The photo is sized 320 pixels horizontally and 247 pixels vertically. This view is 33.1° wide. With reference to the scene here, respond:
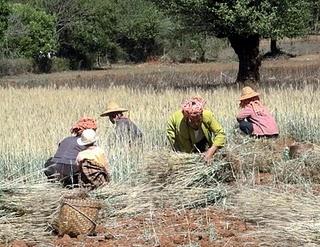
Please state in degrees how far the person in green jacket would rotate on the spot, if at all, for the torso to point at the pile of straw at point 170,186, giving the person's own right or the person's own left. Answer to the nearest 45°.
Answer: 0° — they already face it

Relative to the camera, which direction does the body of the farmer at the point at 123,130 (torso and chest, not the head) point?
to the viewer's left

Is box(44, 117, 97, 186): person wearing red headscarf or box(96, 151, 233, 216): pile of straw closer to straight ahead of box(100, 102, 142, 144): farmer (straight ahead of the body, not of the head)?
the person wearing red headscarf

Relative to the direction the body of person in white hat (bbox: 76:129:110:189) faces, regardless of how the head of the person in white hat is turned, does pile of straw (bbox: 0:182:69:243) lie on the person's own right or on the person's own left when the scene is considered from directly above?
on the person's own left

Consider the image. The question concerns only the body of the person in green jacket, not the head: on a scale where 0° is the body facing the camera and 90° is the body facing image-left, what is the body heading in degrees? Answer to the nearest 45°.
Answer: approximately 0°

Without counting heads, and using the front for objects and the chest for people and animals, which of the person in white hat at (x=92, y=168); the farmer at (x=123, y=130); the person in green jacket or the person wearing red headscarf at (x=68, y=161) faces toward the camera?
the person in green jacket

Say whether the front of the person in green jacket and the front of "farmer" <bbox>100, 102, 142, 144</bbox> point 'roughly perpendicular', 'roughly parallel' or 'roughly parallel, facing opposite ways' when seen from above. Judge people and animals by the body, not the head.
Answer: roughly perpendicular

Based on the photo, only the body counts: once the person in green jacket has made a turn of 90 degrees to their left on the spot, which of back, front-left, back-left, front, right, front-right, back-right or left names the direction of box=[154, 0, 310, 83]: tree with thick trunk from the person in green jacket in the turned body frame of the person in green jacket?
left

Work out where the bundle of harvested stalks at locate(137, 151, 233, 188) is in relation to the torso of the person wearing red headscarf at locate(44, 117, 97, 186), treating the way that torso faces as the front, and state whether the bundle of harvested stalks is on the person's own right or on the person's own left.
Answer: on the person's own right

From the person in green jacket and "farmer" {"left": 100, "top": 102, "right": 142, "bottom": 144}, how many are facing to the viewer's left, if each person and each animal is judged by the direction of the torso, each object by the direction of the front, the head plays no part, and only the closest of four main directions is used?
1

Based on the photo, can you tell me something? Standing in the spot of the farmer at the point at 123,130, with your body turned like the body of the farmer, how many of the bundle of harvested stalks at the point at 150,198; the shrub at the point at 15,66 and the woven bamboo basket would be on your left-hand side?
2

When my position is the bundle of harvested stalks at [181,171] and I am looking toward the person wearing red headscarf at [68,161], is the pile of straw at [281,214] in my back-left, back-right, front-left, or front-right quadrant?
back-left

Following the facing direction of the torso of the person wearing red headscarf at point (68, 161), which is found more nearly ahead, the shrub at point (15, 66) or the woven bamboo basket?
the shrub

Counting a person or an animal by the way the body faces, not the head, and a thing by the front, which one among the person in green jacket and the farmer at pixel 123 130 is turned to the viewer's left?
the farmer

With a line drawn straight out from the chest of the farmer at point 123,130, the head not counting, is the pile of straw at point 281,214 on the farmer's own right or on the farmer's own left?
on the farmer's own left

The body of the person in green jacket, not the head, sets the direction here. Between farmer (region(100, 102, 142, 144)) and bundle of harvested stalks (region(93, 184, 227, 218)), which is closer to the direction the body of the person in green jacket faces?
the bundle of harvested stalks

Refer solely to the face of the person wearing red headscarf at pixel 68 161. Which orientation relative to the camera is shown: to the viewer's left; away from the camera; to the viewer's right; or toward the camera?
away from the camera
